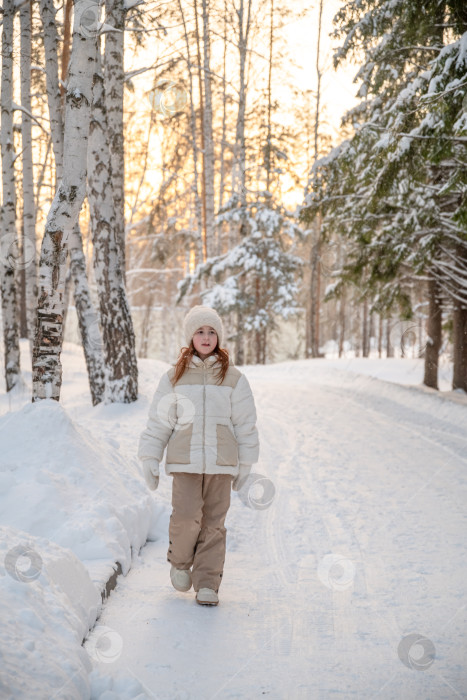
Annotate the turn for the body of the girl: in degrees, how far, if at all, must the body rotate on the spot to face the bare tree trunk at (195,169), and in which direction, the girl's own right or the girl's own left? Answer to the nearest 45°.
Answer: approximately 180°

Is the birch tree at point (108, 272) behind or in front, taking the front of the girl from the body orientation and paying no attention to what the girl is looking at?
behind

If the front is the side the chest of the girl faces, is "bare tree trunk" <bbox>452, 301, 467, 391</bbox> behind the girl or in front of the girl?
behind

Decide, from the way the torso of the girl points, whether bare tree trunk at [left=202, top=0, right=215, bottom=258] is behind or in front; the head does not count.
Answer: behind

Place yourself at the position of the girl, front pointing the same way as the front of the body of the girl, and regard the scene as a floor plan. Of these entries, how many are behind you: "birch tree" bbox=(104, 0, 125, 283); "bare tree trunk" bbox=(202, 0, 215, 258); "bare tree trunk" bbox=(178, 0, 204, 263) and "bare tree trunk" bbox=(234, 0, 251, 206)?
4

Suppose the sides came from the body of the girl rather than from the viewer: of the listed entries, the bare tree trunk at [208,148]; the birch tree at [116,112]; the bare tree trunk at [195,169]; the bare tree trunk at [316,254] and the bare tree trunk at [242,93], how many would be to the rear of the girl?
5

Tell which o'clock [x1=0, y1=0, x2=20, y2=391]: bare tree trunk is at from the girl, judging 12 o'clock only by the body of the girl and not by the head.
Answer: The bare tree trunk is roughly at 5 o'clock from the girl.

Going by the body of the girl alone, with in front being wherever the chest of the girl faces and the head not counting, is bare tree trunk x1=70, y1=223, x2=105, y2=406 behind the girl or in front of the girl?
behind

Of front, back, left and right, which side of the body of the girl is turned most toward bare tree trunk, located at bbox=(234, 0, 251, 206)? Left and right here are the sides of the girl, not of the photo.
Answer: back

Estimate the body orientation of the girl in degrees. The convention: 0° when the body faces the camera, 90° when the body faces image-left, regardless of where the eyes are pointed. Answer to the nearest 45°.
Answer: approximately 0°

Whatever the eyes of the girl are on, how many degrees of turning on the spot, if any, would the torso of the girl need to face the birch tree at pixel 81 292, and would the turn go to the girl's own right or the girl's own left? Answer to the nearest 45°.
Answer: approximately 180°

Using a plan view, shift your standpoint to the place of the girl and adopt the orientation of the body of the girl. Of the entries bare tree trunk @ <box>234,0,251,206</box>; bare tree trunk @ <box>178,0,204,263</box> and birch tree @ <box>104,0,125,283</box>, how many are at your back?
3

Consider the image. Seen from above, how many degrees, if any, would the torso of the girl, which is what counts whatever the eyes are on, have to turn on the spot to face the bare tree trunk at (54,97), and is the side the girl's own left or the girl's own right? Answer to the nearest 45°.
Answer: approximately 180°
